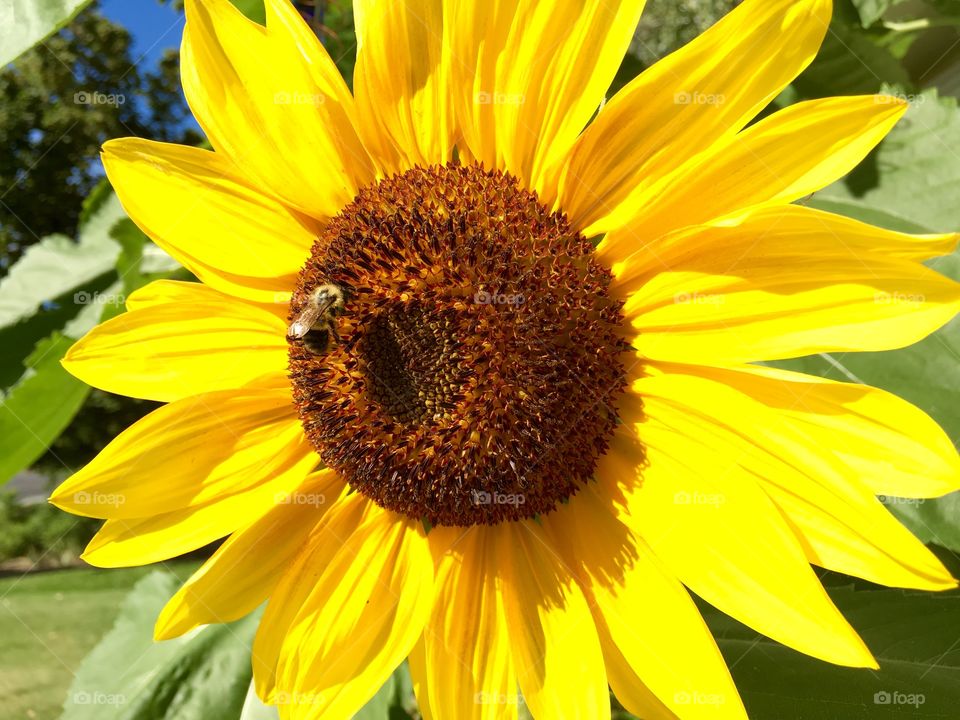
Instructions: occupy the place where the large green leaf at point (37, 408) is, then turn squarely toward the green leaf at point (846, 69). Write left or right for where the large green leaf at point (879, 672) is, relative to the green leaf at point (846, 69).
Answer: right

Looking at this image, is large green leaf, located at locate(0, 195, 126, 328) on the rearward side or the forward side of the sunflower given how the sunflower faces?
on the rearward side

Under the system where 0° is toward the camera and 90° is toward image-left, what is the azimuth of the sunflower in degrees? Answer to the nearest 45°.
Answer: approximately 0°

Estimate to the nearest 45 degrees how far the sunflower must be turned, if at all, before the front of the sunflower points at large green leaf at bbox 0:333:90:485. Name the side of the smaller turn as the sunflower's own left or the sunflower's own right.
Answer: approximately 135° to the sunflower's own right

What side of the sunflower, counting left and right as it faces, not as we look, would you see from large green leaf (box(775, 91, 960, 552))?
left

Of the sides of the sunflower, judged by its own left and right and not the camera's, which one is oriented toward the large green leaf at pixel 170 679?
right

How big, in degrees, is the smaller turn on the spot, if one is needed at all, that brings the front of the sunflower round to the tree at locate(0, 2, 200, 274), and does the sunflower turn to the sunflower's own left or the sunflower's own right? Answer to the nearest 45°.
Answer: approximately 180°

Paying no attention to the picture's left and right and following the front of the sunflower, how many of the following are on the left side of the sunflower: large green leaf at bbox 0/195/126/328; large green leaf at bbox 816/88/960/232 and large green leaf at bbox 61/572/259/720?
1

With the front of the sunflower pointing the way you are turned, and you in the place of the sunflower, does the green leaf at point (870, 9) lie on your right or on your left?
on your left

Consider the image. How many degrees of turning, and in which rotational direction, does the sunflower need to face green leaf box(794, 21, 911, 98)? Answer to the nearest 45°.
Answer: approximately 135° to its left
